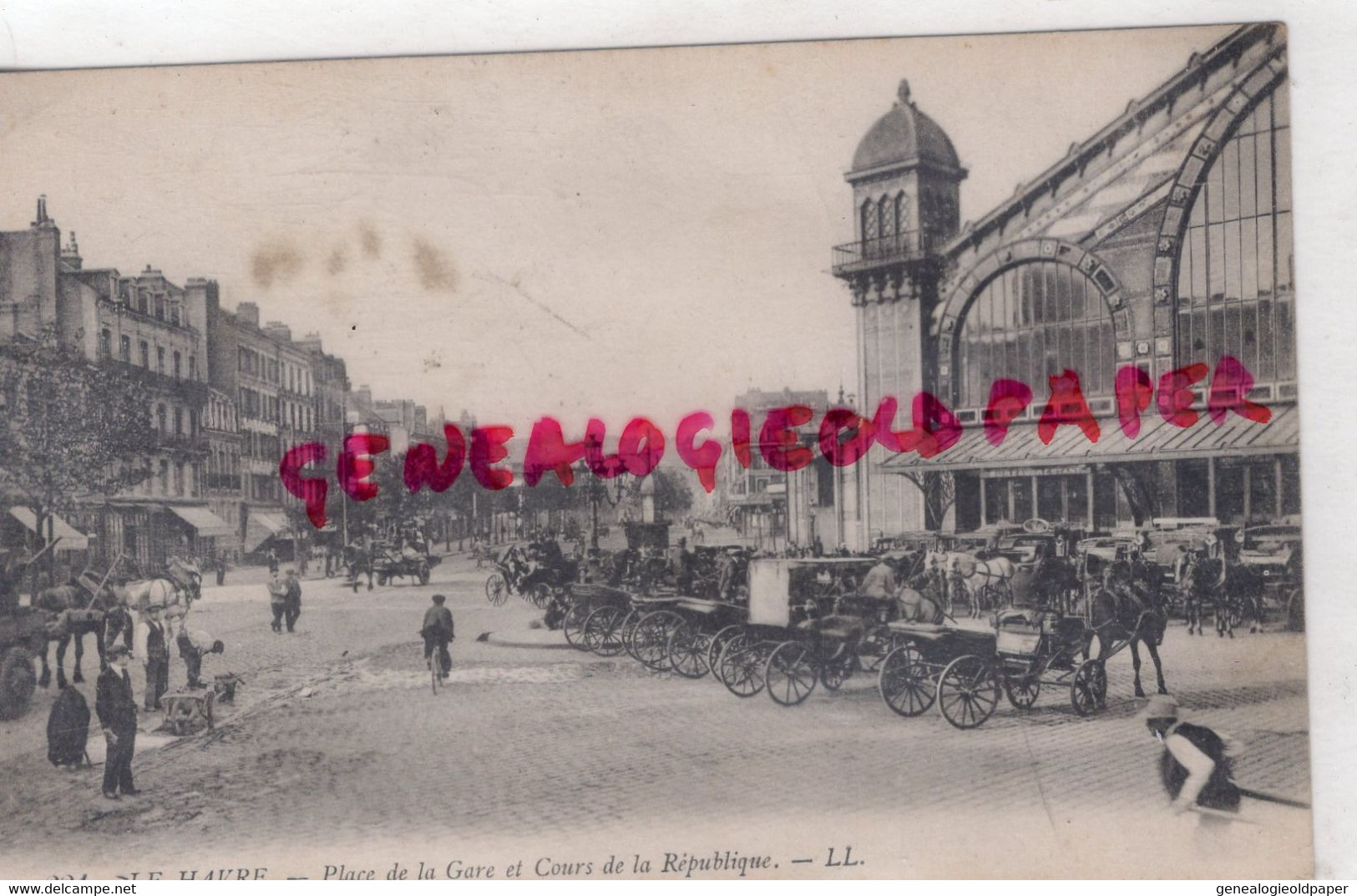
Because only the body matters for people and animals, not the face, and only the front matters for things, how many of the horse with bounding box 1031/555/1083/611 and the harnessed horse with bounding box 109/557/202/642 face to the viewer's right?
2

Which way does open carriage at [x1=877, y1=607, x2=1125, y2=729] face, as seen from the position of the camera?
facing away from the viewer and to the right of the viewer

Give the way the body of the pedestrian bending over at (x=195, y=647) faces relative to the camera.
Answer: to the viewer's right

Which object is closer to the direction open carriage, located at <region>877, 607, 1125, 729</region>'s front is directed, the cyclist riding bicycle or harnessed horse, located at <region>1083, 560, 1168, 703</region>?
the harnessed horse

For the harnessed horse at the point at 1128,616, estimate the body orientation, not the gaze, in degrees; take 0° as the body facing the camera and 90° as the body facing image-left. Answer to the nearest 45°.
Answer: approximately 315°

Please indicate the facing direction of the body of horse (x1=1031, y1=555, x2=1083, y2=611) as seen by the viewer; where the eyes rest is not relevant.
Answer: to the viewer's right

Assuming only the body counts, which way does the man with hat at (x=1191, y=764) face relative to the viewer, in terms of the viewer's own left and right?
facing to the left of the viewer

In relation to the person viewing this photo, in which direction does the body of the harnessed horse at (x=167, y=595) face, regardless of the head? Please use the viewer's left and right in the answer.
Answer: facing to the right of the viewer
